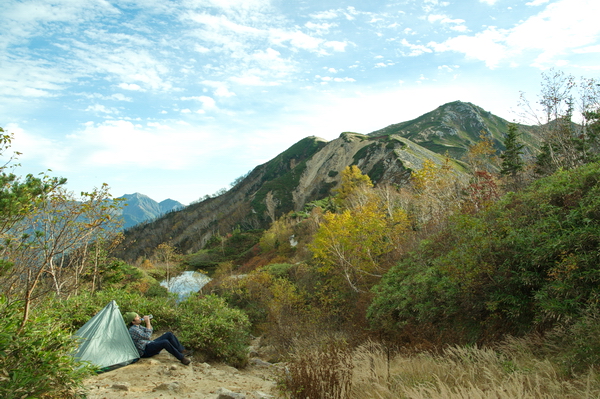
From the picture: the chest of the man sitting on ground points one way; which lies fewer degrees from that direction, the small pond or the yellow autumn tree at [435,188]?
the yellow autumn tree

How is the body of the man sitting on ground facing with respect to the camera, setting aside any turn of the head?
to the viewer's right

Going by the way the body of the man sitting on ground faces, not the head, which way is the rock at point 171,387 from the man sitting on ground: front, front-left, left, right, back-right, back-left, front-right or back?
right

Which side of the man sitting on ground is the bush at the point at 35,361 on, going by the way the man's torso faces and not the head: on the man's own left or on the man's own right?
on the man's own right

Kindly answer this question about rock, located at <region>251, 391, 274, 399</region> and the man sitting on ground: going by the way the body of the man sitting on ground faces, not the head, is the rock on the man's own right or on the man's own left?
on the man's own right

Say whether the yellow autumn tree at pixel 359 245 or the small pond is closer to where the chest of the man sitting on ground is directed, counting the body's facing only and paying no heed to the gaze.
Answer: the yellow autumn tree

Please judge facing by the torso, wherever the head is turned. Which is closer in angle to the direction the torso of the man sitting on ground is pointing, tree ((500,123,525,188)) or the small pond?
the tree

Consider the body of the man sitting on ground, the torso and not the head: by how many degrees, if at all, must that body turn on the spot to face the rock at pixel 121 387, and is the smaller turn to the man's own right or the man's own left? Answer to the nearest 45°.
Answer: approximately 90° to the man's own right

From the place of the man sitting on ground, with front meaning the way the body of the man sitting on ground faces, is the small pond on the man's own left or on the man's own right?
on the man's own left

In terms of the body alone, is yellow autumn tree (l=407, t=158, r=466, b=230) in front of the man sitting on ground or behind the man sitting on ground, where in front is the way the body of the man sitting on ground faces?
in front
